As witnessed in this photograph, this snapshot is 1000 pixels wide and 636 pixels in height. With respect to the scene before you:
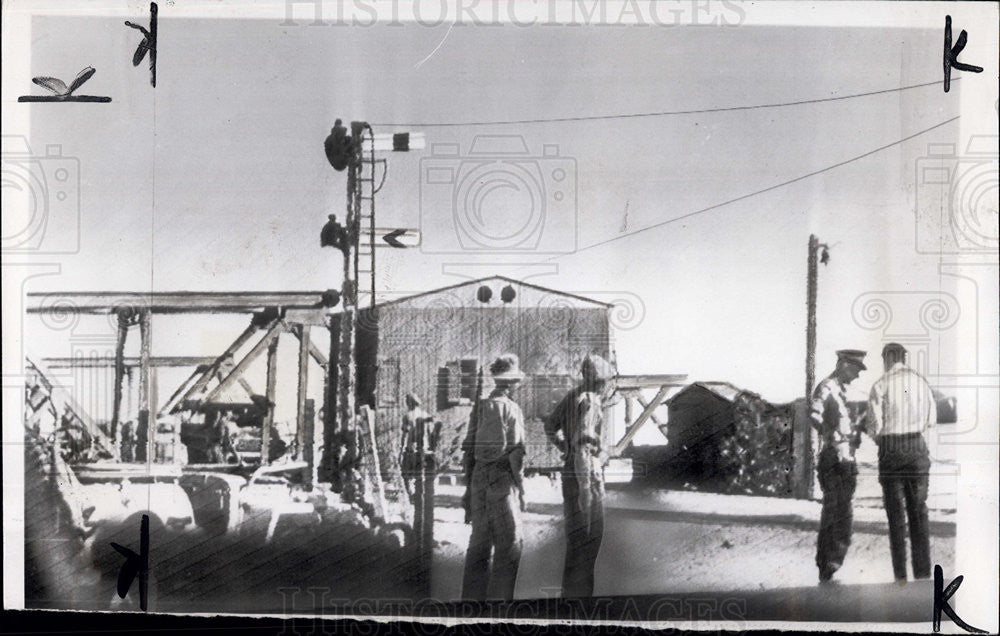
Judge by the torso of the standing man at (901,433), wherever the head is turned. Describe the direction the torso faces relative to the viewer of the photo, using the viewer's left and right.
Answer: facing away from the viewer

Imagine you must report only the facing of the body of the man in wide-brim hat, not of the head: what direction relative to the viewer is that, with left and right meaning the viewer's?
facing away from the viewer and to the right of the viewer

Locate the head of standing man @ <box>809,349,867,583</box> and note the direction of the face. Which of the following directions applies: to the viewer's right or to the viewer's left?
to the viewer's right

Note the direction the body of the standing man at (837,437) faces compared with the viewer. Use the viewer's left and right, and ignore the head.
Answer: facing to the right of the viewer

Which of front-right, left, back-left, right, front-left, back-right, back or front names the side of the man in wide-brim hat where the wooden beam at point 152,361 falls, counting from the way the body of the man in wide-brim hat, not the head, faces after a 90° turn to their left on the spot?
front-right
